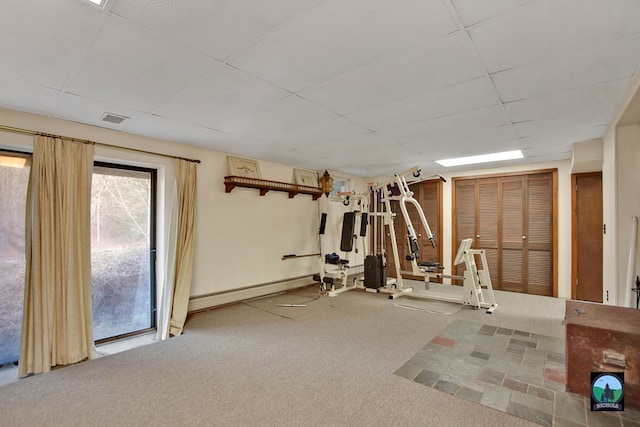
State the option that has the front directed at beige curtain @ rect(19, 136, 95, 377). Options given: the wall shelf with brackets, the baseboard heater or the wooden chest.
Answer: the wooden chest

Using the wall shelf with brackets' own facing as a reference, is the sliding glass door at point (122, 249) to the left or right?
on its right

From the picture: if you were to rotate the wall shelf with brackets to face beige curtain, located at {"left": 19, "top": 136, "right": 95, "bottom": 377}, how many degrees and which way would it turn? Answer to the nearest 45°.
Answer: approximately 90° to its right

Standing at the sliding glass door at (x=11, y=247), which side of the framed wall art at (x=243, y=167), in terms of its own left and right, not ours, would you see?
right

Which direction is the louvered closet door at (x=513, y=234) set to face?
toward the camera

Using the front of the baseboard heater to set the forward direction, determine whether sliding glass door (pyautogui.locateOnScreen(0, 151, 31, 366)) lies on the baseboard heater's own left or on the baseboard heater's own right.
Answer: on the baseboard heater's own right

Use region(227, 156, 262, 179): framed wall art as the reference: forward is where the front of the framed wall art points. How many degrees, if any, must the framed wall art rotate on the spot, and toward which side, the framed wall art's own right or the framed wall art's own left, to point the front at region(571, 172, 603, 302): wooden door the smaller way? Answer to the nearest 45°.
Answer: approximately 45° to the framed wall art's own left

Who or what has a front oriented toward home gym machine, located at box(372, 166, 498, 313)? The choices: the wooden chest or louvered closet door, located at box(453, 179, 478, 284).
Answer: the louvered closet door

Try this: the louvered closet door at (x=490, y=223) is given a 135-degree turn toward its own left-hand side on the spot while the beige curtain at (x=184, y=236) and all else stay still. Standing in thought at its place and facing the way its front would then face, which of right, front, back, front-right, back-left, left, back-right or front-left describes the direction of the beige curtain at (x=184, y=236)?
back

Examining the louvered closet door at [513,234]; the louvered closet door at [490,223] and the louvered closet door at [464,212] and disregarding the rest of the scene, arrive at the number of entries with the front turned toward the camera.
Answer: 3

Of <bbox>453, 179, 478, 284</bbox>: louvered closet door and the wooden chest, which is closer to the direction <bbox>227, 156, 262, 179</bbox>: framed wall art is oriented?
the wooden chest

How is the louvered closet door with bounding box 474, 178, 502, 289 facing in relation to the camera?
toward the camera

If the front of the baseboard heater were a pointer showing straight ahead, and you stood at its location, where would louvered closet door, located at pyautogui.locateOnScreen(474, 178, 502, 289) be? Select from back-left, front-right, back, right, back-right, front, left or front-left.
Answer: front-left

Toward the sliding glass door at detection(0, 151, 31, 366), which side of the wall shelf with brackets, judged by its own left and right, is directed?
right

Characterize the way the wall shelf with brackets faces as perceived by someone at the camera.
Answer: facing the viewer and to the right of the viewer

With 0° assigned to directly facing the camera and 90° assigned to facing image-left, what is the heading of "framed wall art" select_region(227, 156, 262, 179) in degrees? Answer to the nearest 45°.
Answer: approximately 315°

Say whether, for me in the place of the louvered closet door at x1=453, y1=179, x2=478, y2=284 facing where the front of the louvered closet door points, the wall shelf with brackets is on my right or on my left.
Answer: on my right
